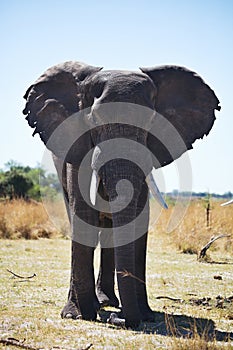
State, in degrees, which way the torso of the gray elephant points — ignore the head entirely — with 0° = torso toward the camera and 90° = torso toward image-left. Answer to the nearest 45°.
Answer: approximately 0°
